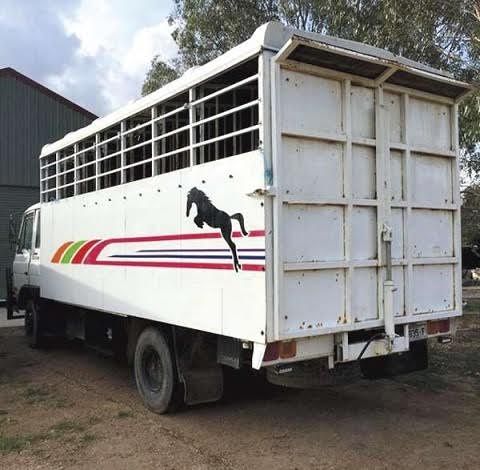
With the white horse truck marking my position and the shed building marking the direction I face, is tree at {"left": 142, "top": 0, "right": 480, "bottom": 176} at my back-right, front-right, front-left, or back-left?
front-right

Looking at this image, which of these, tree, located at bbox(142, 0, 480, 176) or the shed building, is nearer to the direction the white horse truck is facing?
the shed building

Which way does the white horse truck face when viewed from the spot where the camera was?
facing away from the viewer and to the left of the viewer

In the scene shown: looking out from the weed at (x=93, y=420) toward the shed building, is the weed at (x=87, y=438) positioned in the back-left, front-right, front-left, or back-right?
back-left

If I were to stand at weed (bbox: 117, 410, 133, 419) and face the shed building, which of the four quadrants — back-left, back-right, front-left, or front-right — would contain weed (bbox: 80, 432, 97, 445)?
back-left

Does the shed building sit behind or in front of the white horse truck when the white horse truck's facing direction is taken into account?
in front

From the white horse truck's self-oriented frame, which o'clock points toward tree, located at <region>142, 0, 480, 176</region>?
The tree is roughly at 2 o'clock from the white horse truck.
